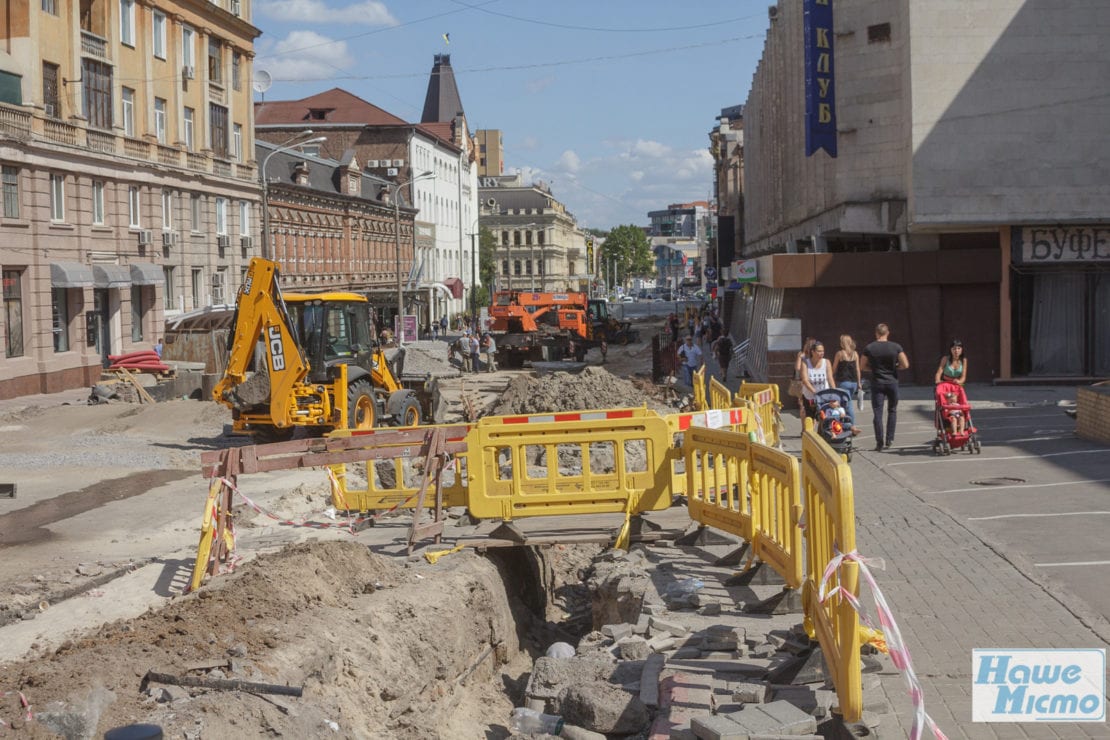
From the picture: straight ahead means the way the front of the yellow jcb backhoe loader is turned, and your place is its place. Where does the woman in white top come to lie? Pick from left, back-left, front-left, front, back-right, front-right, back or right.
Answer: right

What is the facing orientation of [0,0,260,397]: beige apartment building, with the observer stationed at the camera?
facing the viewer and to the right of the viewer

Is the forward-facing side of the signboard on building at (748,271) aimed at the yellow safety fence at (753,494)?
yes

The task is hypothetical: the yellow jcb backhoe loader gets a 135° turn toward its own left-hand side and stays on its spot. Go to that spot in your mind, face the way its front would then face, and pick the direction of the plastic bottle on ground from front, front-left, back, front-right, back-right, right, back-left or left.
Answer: left

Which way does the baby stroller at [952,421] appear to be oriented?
toward the camera

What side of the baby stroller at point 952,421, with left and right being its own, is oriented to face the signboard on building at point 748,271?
back

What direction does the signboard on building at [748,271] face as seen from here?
toward the camera

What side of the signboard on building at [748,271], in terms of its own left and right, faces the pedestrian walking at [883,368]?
front

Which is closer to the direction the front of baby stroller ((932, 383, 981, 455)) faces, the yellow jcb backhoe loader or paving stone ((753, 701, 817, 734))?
the paving stone

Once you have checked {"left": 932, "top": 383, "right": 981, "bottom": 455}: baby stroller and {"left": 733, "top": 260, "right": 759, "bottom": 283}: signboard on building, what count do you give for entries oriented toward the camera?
2

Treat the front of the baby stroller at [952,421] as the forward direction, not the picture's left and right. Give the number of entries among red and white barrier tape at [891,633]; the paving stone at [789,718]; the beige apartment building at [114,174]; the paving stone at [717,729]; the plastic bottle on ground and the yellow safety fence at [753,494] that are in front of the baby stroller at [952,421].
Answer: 5

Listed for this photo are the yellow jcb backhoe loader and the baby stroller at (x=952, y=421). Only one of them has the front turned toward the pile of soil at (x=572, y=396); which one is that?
the yellow jcb backhoe loader

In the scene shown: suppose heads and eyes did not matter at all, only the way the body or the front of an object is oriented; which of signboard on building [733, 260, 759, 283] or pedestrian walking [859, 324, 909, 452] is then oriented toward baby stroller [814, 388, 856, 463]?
the signboard on building

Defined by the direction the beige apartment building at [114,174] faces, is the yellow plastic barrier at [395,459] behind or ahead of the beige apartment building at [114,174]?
ahead

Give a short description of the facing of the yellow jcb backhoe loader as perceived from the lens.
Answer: facing away from the viewer and to the right of the viewer
